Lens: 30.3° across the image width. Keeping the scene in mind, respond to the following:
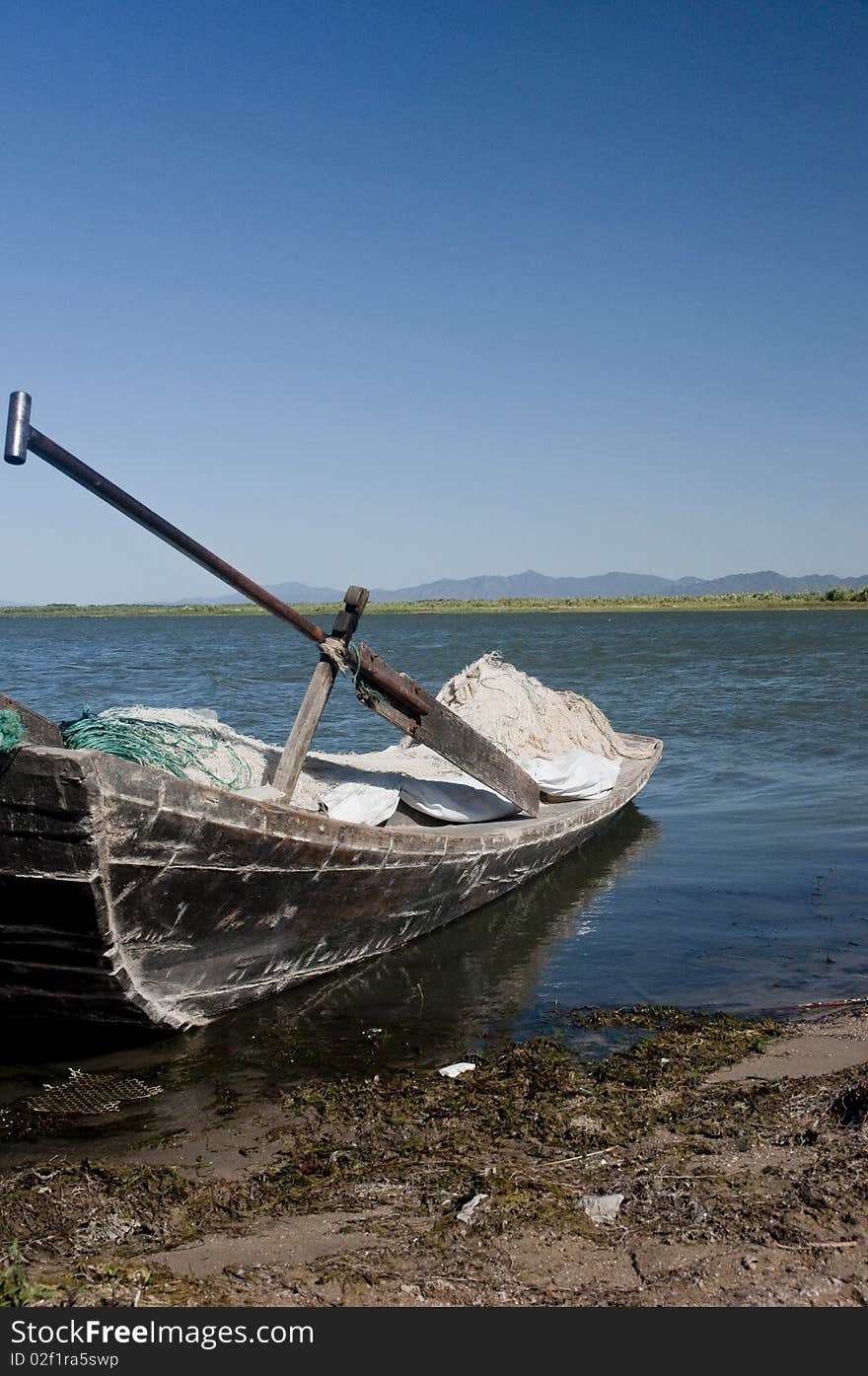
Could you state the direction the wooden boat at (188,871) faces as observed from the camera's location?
facing away from the viewer and to the right of the viewer

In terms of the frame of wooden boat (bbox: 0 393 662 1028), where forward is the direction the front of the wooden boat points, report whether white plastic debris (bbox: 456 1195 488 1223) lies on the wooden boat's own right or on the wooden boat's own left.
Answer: on the wooden boat's own right

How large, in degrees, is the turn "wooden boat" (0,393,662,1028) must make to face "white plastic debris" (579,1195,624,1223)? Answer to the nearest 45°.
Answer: approximately 90° to its right
